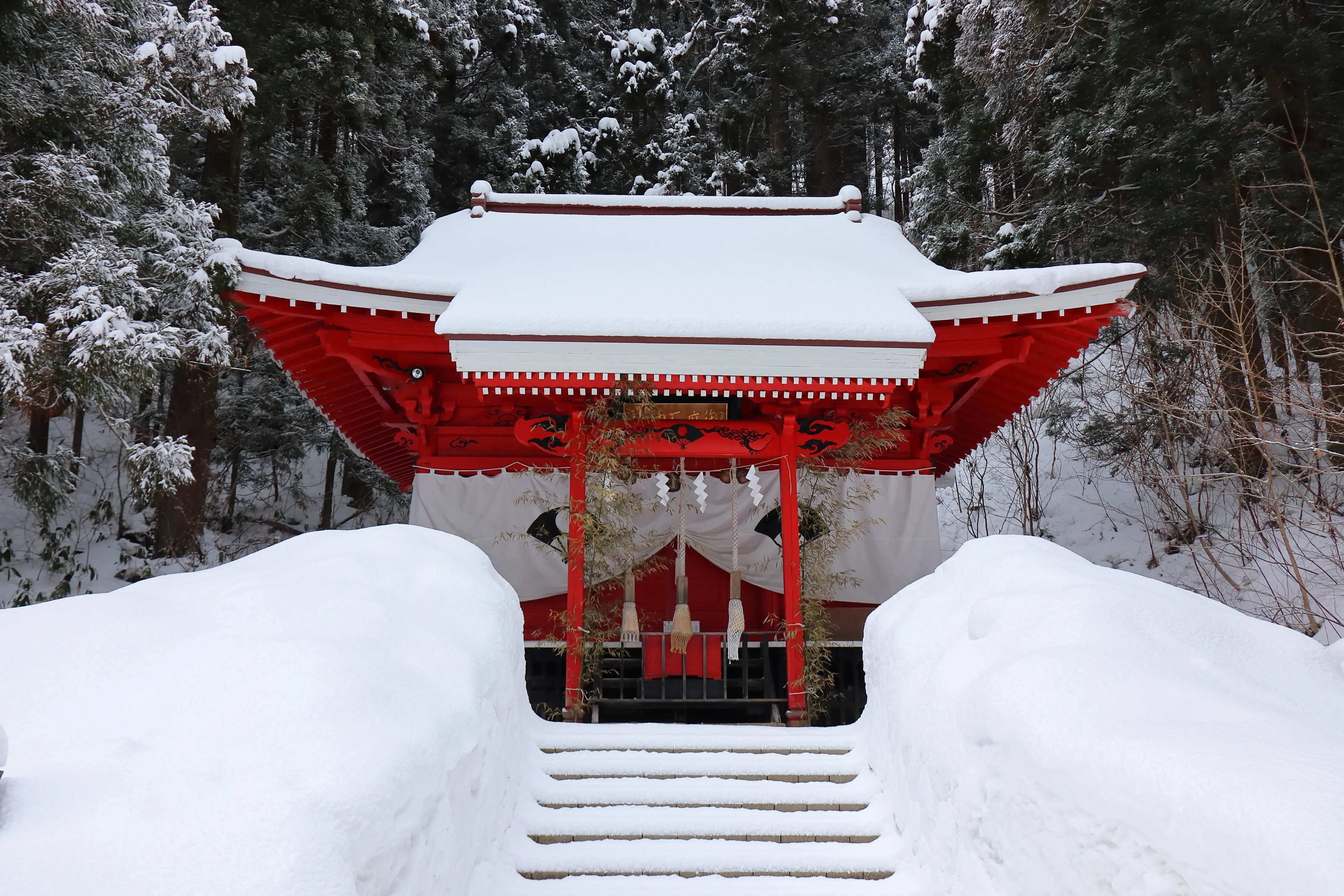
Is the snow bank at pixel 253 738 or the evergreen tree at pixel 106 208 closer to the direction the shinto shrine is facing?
the snow bank

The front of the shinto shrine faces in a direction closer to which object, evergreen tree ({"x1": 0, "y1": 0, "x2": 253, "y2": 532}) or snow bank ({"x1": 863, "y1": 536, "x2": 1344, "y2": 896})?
the snow bank

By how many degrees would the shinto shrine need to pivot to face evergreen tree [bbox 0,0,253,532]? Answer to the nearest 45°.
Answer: approximately 90° to its right

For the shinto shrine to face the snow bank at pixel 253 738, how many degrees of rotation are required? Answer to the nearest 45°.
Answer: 0° — it already faces it

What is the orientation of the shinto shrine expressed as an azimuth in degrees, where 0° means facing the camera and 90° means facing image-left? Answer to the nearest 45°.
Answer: approximately 0°
